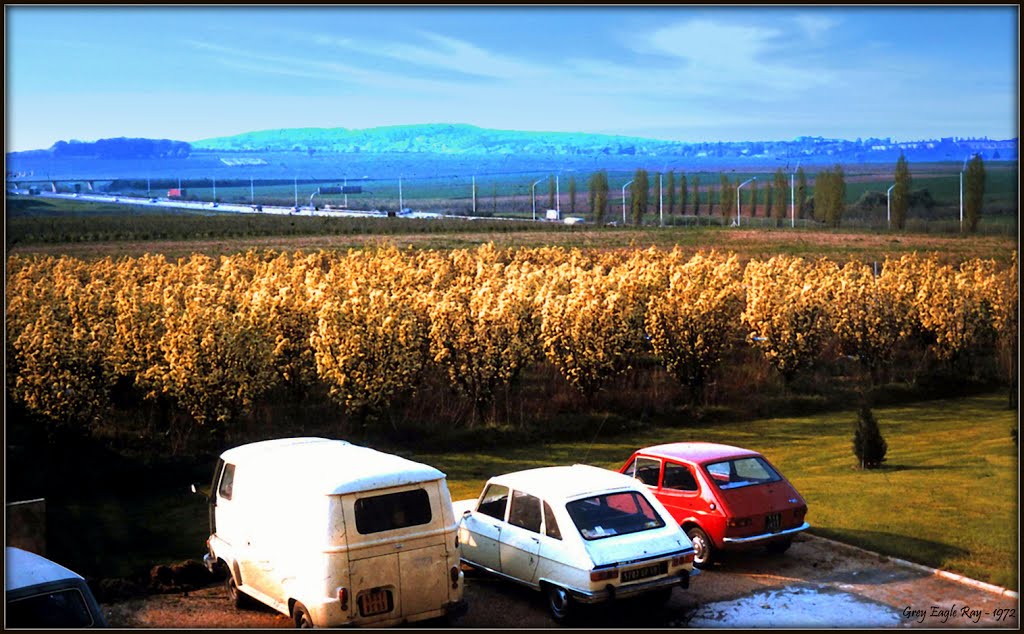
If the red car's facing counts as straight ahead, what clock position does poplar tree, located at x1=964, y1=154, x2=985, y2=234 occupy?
The poplar tree is roughly at 2 o'clock from the red car.

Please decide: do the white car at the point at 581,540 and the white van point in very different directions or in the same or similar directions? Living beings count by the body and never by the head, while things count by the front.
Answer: same or similar directions

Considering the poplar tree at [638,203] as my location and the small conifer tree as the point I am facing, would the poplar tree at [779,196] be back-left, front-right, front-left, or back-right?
front-left

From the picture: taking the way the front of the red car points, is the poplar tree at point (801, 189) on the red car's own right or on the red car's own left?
on the red car's own right

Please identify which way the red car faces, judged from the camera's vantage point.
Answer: facing away from the viewer and to the left of the viewer

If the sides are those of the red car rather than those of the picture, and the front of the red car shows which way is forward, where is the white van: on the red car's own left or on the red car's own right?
on the red car's own left

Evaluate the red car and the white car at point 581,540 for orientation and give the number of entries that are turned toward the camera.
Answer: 0

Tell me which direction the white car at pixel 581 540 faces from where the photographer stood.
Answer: facing away from the viewer and to the left of the viewer

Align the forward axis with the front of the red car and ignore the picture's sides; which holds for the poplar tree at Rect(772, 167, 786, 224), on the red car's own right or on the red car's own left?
on the red car's own right

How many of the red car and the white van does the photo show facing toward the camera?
0

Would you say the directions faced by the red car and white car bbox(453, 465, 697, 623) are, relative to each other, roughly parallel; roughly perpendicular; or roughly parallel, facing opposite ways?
roughly parallel

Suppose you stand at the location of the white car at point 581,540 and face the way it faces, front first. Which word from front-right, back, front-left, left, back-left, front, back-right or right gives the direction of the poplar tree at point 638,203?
front-right
